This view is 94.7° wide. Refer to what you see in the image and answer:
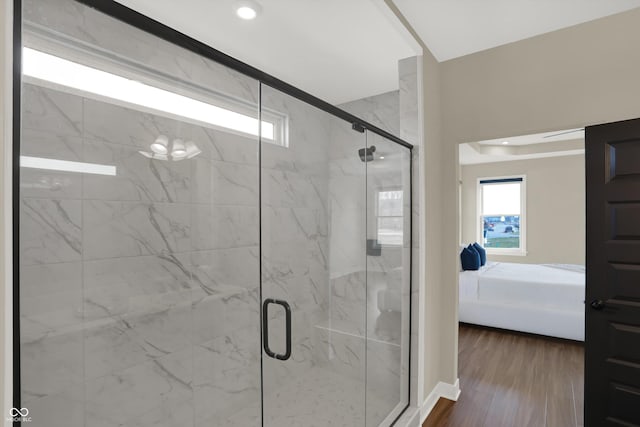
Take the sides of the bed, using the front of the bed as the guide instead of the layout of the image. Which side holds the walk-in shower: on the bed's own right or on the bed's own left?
on the bed's own right

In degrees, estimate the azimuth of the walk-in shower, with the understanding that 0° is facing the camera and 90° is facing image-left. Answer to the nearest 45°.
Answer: approximately 315°

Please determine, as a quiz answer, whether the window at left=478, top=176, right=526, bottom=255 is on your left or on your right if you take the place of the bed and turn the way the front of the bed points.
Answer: on your left

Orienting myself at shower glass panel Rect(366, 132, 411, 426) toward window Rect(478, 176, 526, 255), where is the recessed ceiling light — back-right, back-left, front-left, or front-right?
back-left

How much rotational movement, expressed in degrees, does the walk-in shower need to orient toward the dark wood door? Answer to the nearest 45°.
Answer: approximately 45° to its left

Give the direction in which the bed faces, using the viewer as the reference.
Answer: facing to the right of the viewer

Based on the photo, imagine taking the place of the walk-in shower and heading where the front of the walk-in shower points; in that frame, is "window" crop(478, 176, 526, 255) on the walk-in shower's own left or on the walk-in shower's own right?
on the walk-in shower's own left

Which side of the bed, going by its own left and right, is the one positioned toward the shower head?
right
